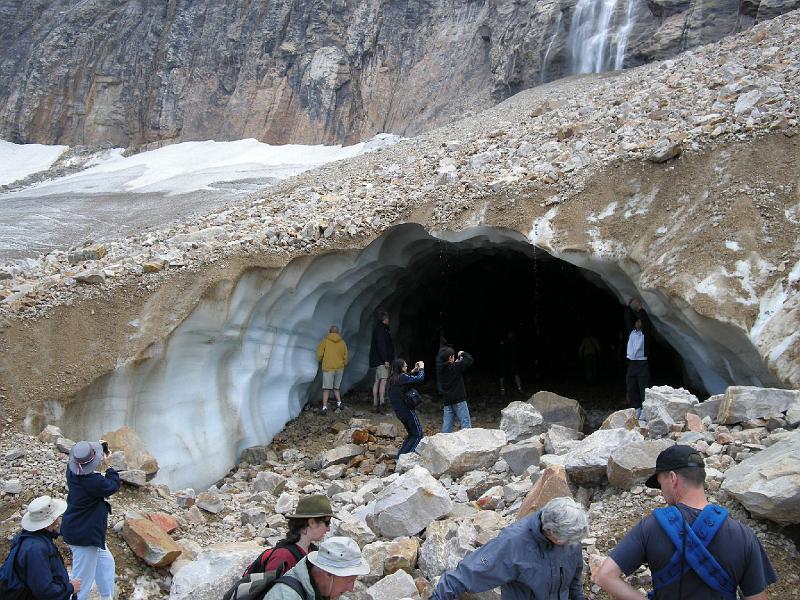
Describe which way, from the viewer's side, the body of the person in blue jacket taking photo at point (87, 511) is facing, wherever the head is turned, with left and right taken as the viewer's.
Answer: facing away from the viewer and to the right of the viewer

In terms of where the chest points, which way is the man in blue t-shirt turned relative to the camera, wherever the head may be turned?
away from the camera

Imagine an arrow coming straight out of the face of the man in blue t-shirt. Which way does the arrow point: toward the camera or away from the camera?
away from the camera

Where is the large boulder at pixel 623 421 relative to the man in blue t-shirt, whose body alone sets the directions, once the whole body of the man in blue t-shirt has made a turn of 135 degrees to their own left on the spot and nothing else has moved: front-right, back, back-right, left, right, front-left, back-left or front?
back-right

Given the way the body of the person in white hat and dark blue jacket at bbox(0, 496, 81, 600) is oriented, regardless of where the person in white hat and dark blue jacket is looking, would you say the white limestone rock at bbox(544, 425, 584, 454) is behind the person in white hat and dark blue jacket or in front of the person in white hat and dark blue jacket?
in front

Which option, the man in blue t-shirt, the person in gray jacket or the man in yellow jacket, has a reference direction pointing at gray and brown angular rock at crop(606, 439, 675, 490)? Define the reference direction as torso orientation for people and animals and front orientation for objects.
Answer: the man in blue t-shirt

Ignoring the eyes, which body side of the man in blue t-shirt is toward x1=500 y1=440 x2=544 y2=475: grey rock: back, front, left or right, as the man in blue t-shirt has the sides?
front

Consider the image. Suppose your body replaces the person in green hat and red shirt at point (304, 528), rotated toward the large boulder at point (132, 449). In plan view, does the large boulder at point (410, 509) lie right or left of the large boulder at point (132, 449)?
right

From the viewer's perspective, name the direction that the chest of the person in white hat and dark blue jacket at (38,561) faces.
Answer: to the viewer's right

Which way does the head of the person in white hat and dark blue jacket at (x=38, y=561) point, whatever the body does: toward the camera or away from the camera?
away from the camera

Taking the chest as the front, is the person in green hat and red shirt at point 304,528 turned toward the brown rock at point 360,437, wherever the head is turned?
no
